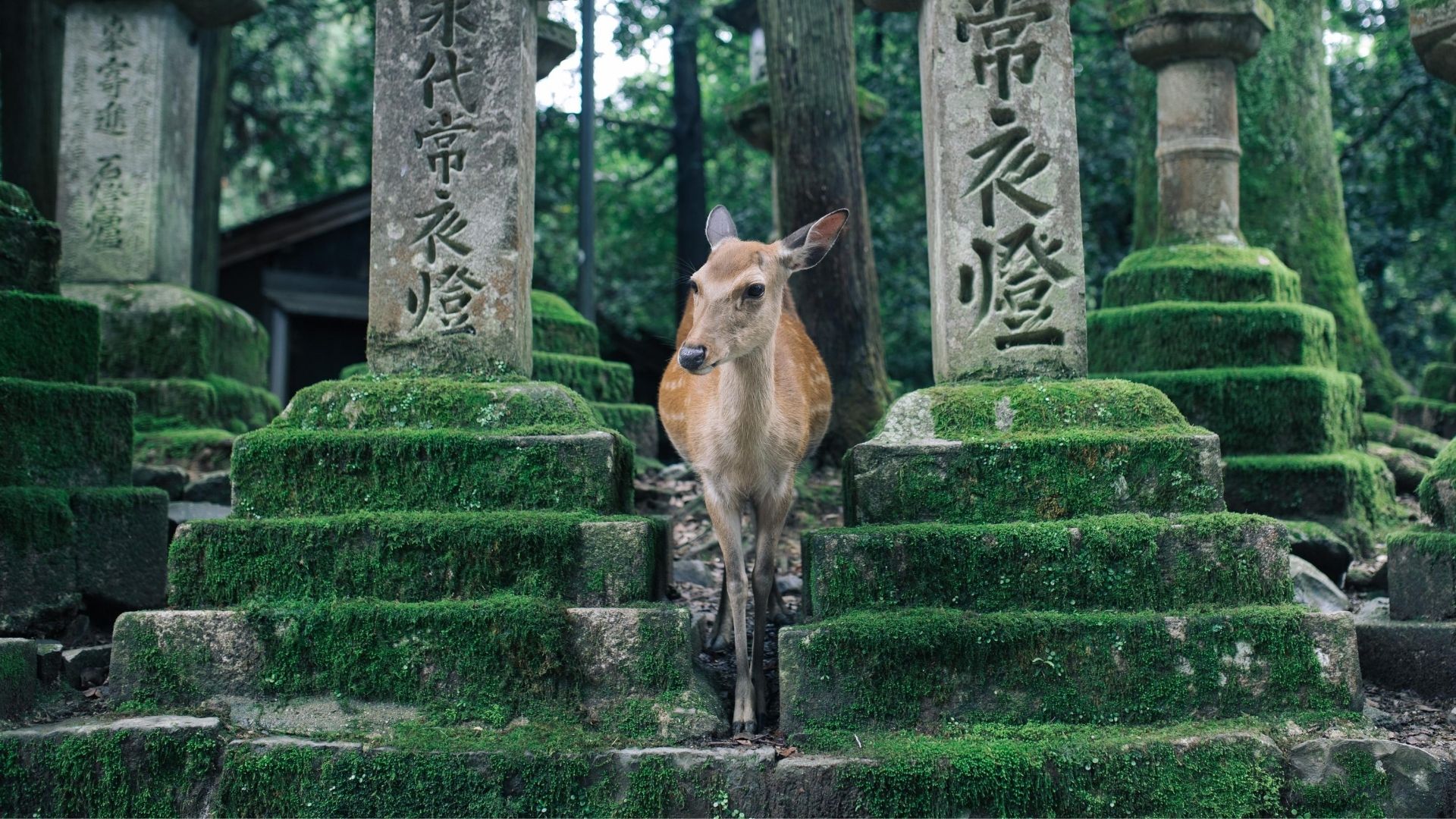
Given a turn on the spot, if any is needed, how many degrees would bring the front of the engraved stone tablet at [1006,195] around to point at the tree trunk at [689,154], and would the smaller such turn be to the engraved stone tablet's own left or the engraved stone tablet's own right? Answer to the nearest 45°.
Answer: approximately 180°

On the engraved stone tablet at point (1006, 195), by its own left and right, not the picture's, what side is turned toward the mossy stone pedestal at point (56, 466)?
right

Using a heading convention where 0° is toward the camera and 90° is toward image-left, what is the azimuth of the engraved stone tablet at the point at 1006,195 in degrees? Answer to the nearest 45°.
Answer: approximately 0°

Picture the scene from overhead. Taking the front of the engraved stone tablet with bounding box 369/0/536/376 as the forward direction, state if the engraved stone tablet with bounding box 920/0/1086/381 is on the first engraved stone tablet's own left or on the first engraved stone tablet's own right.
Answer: on the first engraved stone tablet's own left

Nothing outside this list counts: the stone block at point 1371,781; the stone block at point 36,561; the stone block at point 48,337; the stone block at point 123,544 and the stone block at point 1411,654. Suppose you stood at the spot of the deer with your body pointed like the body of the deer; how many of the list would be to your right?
3

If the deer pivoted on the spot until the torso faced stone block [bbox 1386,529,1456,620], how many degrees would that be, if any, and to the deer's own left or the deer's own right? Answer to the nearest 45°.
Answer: approximately 90° to the deer's own left

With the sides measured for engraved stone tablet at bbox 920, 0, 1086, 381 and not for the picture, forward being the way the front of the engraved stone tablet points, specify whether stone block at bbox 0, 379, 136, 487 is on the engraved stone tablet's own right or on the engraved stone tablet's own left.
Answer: on the engraved stone tablet's own right

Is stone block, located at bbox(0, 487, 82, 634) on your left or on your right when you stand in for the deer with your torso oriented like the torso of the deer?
on your right

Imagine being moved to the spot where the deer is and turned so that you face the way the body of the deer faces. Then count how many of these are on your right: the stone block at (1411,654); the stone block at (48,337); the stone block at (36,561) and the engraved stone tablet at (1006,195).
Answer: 2

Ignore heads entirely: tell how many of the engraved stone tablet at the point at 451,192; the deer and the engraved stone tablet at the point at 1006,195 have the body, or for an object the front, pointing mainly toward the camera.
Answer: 3
